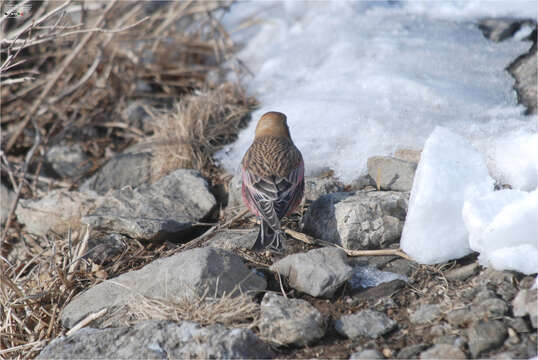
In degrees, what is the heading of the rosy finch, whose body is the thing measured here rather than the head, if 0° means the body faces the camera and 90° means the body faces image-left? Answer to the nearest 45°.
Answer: approximately 180°

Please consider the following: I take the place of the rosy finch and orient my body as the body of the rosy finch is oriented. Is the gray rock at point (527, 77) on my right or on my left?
on my right

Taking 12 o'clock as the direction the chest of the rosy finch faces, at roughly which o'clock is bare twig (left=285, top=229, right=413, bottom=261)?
The bare twig is roughly at 3 o'clock from the rosy finch.

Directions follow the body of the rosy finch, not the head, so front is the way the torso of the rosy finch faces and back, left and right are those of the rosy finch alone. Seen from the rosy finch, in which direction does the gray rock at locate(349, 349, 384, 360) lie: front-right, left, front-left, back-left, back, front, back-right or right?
back

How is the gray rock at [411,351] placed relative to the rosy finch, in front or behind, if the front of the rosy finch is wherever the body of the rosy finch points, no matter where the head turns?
behind

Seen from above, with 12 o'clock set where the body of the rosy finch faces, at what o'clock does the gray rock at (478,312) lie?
The gray rock is roughly at 5 o'clock from the rosy finch.

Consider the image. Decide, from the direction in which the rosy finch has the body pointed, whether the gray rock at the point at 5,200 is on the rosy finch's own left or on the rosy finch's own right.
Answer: on the rosy finch's own left
